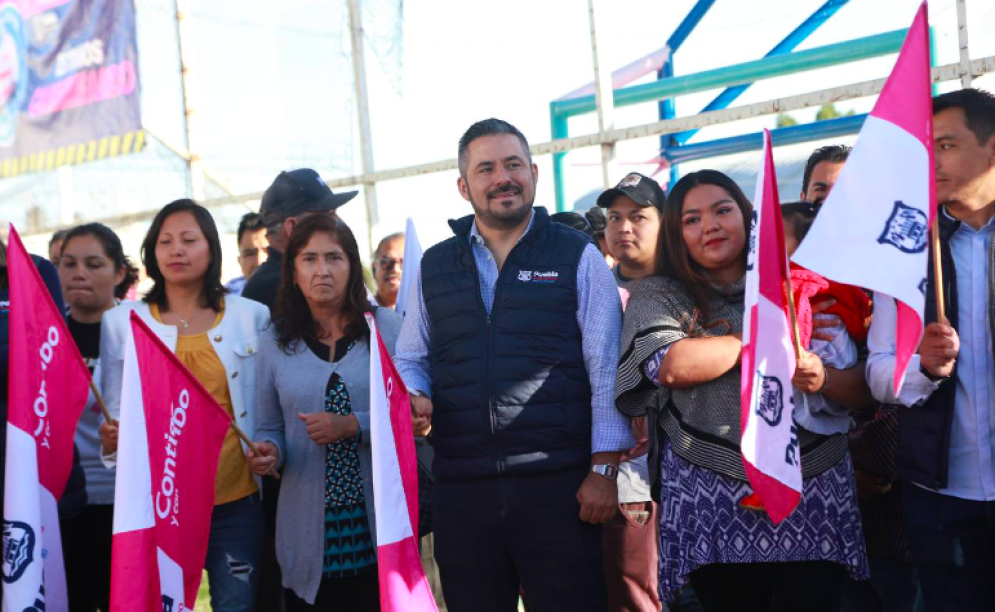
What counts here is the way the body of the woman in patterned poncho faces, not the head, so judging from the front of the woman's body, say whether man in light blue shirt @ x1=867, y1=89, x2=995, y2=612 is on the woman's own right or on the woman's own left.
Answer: on the woman's own left

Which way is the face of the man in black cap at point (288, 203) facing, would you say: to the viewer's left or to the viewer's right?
to the viewer's right

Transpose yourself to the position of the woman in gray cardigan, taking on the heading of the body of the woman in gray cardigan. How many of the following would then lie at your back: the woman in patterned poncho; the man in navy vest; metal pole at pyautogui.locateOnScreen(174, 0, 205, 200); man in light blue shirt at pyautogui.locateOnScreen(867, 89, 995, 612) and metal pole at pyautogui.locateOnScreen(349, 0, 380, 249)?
2

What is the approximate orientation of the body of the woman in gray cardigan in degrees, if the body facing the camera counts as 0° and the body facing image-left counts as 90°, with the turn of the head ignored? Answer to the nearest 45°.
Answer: approximately 0°

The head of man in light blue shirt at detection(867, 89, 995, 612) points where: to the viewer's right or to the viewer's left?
to the viewer's left

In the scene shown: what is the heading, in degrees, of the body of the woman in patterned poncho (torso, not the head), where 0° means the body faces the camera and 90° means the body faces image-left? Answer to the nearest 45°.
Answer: approximately 0°

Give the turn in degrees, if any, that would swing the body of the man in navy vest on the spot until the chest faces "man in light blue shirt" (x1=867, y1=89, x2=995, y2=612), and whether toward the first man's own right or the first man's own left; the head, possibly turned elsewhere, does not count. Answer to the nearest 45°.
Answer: approximately 90° to the first man's own left
